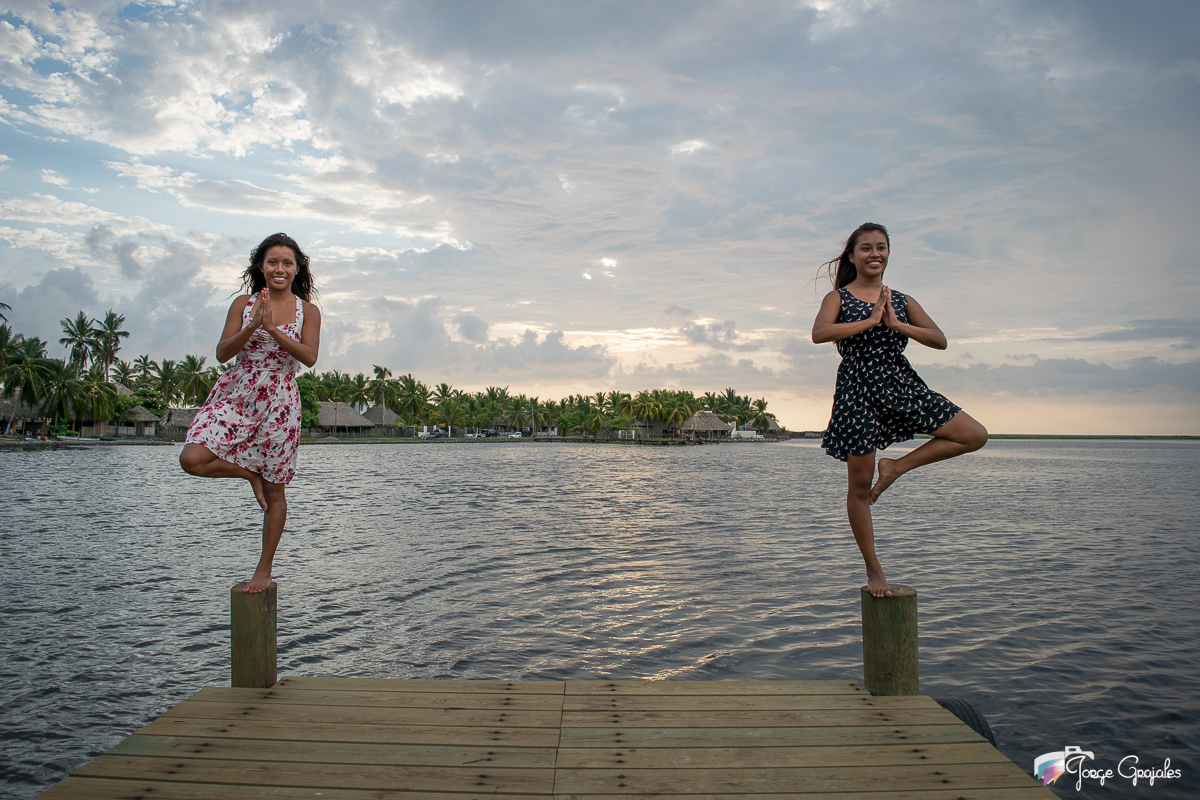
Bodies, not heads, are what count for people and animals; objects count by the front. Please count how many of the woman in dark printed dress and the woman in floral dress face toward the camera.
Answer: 2

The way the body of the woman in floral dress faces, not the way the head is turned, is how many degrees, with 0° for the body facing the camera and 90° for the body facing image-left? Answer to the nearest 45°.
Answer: approximately 0°

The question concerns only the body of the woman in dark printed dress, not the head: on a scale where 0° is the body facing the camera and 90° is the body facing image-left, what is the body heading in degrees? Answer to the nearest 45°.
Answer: approximately 0°
